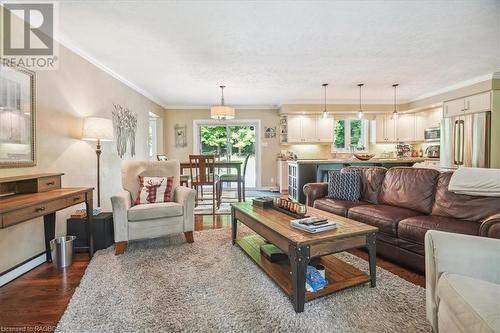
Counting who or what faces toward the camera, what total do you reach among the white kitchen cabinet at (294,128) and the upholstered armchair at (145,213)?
2

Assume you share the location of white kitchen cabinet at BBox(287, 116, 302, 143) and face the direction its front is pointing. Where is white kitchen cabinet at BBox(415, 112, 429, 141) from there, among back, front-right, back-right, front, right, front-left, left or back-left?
left

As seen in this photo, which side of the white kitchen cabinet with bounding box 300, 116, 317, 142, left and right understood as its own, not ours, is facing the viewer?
front

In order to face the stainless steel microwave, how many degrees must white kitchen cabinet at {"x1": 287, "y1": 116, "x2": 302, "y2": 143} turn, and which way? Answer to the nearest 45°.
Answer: approximately 90° to its left

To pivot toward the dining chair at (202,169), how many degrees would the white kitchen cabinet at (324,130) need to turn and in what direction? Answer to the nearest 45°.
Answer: approximately 45° to its right

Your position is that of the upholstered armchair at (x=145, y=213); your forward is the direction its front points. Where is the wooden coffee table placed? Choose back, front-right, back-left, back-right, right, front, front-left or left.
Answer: front-left

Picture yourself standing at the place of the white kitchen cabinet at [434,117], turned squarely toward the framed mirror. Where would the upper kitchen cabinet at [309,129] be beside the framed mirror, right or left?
right

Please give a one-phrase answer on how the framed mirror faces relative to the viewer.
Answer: facing the viewer and to the right of the viewer

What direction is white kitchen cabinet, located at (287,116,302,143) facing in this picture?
toward the camera

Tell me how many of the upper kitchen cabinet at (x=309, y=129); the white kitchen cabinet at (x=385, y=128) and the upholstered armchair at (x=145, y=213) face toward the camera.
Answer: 3

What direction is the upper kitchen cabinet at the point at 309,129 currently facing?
toward the camera

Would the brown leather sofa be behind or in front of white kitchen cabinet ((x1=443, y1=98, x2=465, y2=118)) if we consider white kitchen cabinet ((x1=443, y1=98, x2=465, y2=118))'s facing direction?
in front

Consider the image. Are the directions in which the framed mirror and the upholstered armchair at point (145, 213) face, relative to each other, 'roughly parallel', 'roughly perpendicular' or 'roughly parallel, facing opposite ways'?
roughly perpendicular
